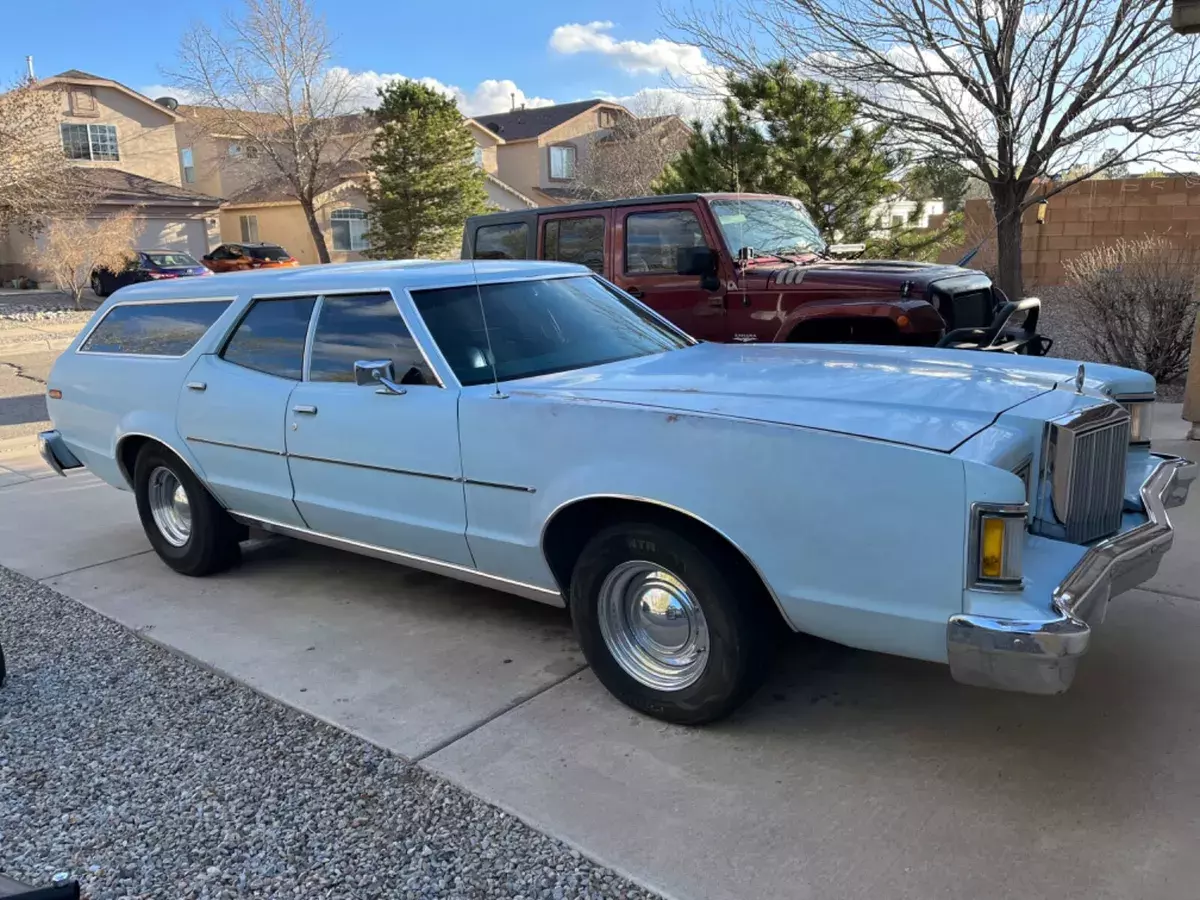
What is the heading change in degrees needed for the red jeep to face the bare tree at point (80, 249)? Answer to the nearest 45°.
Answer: approximately 180°

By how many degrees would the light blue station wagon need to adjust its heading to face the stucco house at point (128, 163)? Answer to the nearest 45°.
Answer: approximately 180°

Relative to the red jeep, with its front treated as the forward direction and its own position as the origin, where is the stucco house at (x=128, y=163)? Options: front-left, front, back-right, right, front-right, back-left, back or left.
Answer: back

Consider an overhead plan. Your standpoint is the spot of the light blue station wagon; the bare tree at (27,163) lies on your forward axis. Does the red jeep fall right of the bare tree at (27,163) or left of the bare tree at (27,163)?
right

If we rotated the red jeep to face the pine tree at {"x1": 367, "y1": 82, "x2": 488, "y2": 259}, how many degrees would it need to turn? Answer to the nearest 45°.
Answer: approximately 180°

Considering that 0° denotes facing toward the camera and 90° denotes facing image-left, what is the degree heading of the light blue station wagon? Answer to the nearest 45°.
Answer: approximately 315°

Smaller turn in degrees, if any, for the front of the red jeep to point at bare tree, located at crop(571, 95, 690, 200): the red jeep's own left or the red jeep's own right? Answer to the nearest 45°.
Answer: approximately 135° to the red jeep's own left

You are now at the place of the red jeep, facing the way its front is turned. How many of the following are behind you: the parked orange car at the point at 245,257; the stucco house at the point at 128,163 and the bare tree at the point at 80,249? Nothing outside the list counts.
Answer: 3

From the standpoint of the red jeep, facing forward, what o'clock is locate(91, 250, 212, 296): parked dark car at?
The parked dark car is roughly at 6 o'clock from the red jeep.

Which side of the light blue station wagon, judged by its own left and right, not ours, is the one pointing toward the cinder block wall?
left

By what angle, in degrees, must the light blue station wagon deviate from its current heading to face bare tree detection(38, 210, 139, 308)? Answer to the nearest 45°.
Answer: approximately 180°
